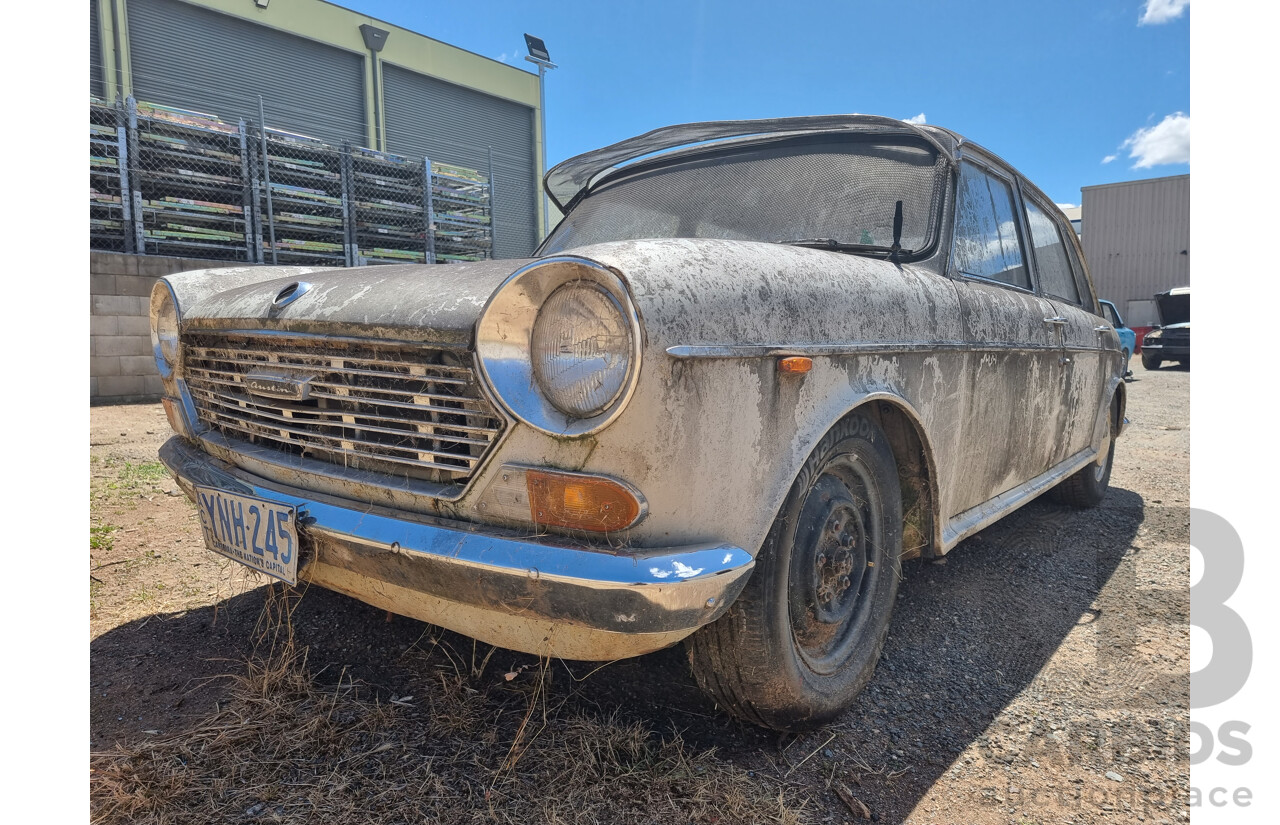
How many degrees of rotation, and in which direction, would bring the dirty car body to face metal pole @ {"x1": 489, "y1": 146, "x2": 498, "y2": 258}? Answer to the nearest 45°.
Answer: approximately 135° to its right

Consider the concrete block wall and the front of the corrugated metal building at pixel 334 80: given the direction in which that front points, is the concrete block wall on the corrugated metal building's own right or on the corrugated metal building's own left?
on the corrugated metal building's own right

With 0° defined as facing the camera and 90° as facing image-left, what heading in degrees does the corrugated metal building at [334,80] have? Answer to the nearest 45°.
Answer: approximately 315°

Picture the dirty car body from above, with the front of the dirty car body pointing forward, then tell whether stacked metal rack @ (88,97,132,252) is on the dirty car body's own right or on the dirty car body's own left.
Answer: on the dirty car body's own right

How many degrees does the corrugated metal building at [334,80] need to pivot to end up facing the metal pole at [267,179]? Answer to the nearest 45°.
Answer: approximately 45° to its right

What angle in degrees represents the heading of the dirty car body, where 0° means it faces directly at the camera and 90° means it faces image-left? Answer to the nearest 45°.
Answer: approximately 45°

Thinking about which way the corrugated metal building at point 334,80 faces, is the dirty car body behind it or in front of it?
in front

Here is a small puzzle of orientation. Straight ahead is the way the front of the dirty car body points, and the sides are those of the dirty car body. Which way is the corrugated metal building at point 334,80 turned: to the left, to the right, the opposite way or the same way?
to the left

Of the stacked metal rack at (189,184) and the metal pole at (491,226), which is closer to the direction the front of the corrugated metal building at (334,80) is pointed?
the metal pole

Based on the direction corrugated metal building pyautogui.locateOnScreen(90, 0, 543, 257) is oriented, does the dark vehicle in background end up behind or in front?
in front

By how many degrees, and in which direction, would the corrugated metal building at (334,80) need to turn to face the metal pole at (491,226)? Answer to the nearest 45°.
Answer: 0° — it already faces it
